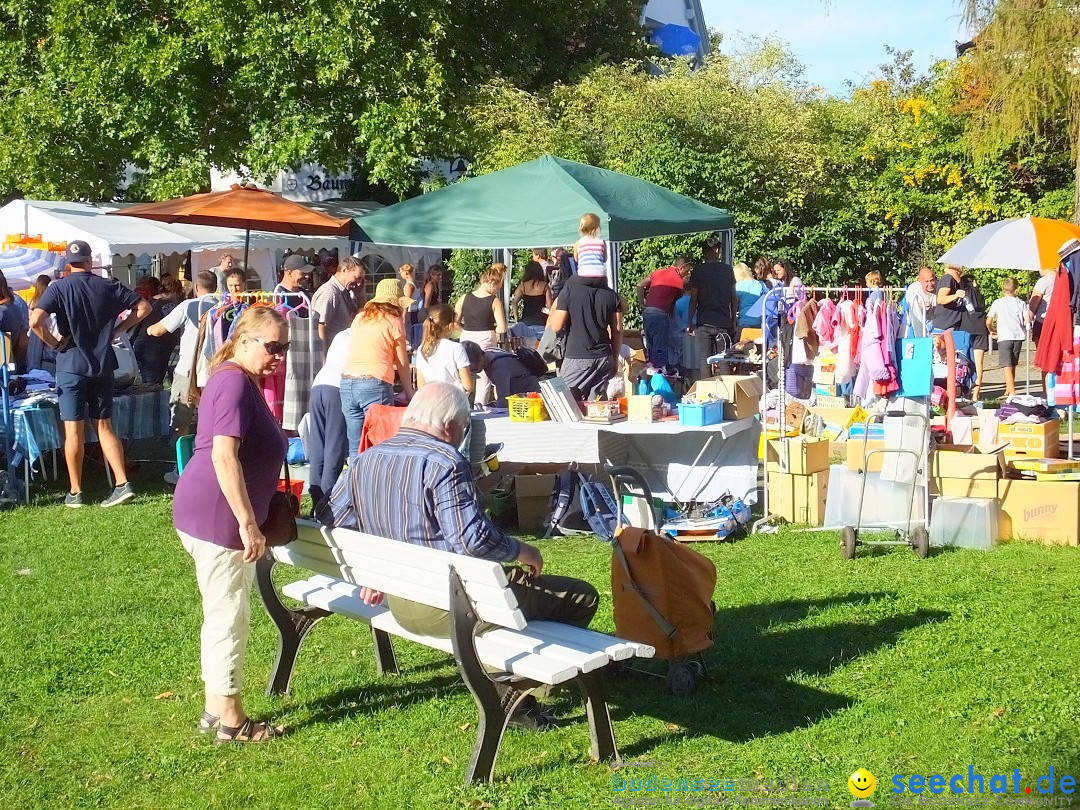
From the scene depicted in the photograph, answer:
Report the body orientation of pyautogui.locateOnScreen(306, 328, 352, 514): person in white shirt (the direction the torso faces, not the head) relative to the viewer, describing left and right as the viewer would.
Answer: facing away from the viewer and to the right of the viewer

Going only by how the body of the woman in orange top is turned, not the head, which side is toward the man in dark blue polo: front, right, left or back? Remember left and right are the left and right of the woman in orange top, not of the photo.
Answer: left

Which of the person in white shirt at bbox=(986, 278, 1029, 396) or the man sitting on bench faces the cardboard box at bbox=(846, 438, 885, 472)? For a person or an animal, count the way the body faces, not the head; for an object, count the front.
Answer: the man sitting on bench

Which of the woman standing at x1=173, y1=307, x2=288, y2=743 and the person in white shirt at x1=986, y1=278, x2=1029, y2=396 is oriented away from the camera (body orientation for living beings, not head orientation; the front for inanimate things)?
the person in white shirt

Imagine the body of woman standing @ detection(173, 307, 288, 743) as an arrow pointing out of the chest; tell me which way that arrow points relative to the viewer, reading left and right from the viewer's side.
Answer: facing to the right of the viewer

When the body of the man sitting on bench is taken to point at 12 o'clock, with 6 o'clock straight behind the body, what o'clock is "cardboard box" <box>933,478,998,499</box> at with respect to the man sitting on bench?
The cardboard box is roughly at 12 o'clock from the man sitting on bench.

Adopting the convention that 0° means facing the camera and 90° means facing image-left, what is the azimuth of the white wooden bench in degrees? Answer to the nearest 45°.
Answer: approximately 225°

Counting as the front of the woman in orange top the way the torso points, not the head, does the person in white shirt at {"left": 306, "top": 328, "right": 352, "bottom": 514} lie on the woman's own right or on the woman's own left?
on the woman's own left

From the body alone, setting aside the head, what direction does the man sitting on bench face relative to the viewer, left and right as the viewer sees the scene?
facing away from the viewer and to the right of the viewer

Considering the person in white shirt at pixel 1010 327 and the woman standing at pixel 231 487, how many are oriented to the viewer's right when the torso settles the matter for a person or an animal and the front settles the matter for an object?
1
